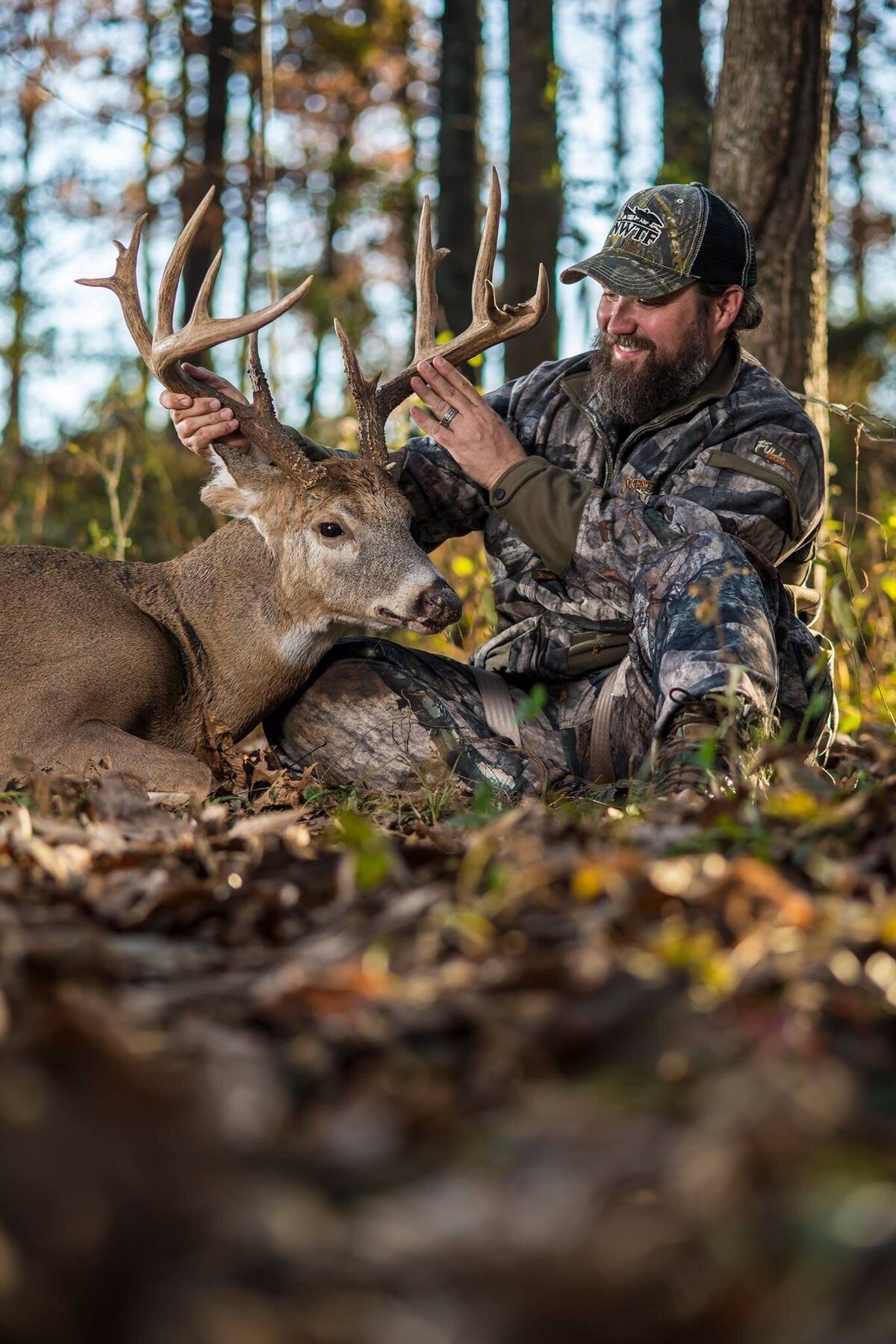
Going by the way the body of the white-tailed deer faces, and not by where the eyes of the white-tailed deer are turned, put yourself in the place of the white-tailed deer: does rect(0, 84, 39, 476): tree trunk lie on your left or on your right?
on your left

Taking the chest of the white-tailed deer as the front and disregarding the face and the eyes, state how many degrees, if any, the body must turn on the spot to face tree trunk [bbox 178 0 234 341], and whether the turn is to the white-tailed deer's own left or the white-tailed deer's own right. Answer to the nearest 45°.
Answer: approximately 90° to the white-tailed deer's own left

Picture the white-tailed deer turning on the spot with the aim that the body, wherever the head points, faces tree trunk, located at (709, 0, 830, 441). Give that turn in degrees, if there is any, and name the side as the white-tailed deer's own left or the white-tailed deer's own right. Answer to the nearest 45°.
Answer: approximately 45° to the white-tailed deer's own left

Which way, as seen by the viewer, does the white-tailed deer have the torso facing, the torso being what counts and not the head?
to the viewer's right

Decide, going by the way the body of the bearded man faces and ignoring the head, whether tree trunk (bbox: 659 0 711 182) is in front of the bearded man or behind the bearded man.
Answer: behind

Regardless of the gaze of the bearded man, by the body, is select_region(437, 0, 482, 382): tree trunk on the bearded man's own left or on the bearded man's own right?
on the bearded man's own right

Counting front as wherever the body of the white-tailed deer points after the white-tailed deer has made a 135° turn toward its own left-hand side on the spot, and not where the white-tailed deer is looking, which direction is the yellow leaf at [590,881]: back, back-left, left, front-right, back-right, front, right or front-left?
back-left
